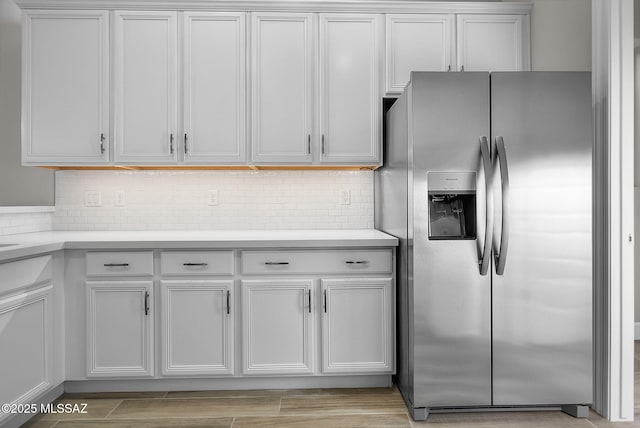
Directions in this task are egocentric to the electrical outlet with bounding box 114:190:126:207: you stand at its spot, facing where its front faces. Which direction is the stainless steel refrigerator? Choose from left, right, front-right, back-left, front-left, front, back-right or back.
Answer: front-left

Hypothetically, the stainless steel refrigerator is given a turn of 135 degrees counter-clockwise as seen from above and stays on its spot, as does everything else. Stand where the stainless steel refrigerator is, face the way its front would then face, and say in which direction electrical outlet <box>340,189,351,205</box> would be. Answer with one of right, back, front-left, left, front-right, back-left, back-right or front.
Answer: left

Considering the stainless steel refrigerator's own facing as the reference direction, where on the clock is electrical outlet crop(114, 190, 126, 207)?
The electrical outlet is roughly at 3 o'clock from the stainless steel refrigerator.

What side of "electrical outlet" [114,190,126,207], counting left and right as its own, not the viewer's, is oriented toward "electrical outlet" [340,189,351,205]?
left

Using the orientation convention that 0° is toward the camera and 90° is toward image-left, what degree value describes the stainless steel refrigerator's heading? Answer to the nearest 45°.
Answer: approximately 0°

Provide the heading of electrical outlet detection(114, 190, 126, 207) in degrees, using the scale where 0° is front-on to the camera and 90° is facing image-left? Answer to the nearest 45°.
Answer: approximately 0°

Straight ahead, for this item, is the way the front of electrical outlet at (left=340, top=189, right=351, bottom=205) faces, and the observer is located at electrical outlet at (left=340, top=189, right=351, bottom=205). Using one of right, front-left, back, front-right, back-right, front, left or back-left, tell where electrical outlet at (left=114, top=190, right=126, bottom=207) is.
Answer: right
